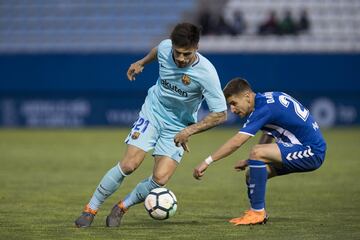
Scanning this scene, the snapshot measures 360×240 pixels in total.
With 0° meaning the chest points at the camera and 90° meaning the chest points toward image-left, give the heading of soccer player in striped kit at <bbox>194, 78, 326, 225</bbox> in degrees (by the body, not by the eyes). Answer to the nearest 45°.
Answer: approximately 90°

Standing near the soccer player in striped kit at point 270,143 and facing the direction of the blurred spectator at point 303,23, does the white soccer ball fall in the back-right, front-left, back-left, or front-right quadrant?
back-left

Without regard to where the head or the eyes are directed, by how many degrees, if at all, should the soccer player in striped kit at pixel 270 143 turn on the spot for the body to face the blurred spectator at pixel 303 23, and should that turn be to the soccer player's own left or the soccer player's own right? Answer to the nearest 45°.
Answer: approximately 90° to the soccer player's own right

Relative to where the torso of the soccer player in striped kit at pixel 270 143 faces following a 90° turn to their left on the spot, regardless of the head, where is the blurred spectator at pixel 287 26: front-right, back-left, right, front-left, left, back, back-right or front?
back

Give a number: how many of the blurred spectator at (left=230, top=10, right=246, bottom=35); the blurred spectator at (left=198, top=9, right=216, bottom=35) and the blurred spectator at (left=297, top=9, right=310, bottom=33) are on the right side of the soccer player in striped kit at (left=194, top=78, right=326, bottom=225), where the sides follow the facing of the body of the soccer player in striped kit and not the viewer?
3

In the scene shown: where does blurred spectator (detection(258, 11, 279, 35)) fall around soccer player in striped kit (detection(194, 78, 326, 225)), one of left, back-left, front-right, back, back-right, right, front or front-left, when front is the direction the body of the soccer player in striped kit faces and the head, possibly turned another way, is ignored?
right

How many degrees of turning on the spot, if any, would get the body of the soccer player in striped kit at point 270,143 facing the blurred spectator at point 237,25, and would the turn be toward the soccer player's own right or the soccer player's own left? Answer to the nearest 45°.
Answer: approximately 90° to the soccer player's own right

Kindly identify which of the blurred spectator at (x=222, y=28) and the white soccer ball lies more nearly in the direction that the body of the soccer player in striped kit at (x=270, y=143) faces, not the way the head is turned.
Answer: the white soccer ball

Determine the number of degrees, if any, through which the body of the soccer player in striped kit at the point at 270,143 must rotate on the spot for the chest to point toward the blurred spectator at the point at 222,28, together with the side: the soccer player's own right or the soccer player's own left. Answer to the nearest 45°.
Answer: approximately 90° to the soccer player's own right

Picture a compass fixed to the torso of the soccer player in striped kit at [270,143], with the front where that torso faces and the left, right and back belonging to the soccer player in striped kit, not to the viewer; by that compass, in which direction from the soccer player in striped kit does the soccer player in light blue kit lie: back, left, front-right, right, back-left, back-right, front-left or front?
front

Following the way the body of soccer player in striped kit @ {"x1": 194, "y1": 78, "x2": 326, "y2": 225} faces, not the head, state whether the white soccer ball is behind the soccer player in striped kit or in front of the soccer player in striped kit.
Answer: in front
